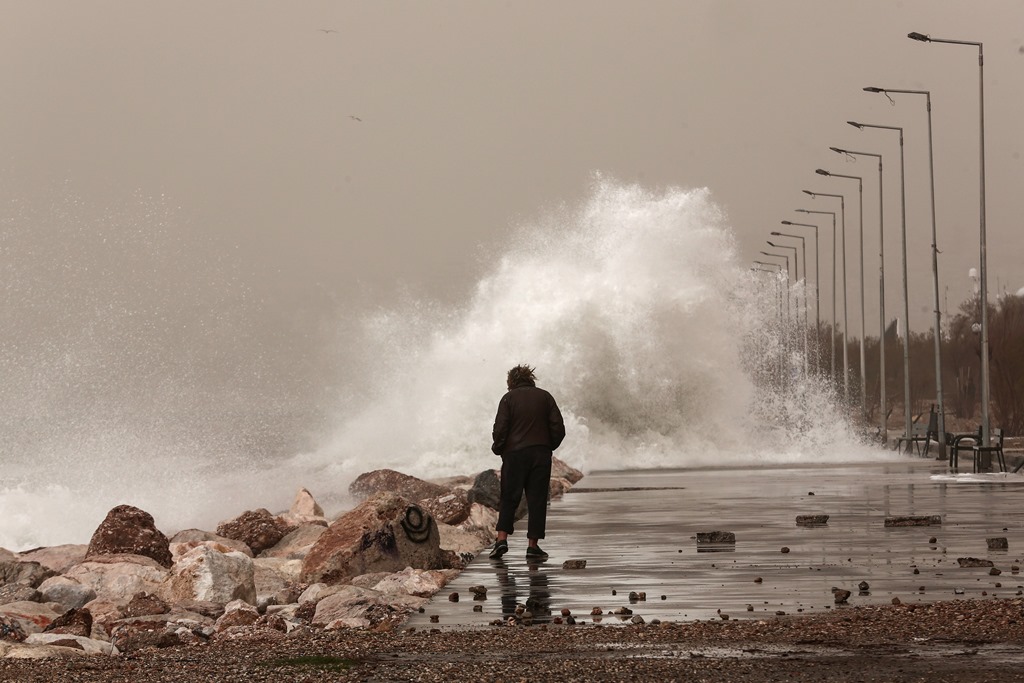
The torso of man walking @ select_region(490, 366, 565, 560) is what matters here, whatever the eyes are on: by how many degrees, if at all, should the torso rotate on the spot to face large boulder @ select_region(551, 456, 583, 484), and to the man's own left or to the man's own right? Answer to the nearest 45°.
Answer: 0° — they already face it

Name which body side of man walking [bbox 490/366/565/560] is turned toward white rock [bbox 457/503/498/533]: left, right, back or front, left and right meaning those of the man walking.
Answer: front

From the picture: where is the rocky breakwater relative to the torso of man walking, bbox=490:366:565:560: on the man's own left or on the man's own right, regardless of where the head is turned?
on the man's own left

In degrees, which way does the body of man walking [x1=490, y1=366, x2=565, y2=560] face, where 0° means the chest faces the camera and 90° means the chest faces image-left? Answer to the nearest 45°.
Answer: approximately 180°

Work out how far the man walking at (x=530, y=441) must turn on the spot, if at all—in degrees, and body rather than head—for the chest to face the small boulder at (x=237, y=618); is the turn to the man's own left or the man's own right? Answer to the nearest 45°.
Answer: approximately 135° to the man's own left

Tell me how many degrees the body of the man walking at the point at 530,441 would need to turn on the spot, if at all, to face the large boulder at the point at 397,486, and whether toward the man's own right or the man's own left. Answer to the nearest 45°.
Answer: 0° — they already face it

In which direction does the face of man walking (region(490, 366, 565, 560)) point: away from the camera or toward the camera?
away from the camera

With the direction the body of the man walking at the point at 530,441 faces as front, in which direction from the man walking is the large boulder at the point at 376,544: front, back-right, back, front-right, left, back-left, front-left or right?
left

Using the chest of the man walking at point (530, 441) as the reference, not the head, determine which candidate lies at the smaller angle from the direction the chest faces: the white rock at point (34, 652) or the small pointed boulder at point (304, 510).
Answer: the small pointed boulder

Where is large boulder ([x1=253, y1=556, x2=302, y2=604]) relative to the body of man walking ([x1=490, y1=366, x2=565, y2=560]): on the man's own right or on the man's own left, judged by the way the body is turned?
on the man's own left

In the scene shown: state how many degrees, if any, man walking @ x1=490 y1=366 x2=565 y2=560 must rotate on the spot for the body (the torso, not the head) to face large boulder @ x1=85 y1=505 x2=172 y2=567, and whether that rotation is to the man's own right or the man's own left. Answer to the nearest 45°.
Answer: approximately 45° to the man's own left

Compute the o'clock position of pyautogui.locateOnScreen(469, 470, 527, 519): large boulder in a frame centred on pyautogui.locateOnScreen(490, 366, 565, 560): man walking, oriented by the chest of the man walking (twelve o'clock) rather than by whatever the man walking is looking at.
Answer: The large boulder is roughly at 12 o'clock from the man walking.

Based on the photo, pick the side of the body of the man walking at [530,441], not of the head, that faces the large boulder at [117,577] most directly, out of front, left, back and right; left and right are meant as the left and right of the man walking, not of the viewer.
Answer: left

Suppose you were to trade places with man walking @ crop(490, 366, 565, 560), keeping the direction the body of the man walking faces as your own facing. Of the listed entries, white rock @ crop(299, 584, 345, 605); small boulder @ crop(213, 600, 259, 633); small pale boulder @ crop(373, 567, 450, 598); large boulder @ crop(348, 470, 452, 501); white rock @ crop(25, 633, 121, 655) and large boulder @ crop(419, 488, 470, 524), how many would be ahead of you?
2

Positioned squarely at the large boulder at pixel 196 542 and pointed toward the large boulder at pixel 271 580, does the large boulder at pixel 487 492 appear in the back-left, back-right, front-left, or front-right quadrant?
back-left
